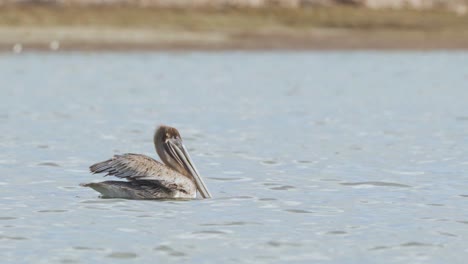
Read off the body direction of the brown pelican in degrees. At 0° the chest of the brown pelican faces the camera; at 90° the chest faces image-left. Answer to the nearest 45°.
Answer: approximately 270°
